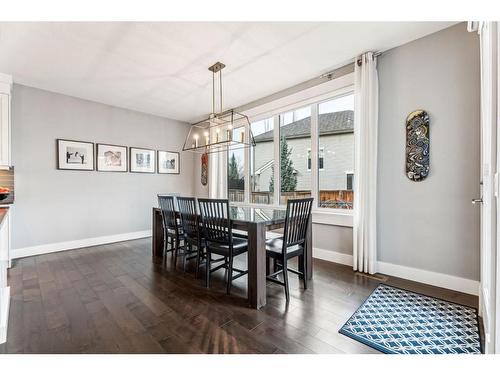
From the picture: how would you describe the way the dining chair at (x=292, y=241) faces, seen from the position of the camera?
facing away from the viewer and to the left of the viewer

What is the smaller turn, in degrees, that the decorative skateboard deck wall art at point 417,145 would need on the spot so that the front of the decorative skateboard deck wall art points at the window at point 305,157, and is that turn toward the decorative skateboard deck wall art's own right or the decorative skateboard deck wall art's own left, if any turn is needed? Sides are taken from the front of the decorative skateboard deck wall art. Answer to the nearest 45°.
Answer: approximately 90° to the decorative skateboard deck wall art's own right

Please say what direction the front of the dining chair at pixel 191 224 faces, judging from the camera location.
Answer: facing away from the viewer and to the right of the viewer

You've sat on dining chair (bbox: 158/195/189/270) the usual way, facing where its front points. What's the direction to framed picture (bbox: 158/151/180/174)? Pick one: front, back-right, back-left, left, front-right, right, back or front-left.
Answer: front-left

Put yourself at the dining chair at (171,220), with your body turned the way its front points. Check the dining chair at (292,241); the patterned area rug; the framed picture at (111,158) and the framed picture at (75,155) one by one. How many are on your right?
2

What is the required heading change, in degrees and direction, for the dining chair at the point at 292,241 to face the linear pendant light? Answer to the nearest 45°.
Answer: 0° — it already faces it

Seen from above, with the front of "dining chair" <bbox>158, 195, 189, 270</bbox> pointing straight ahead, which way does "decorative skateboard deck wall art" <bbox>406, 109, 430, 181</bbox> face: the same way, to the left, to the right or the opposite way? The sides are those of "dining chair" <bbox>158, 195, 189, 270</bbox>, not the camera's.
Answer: the opposite way

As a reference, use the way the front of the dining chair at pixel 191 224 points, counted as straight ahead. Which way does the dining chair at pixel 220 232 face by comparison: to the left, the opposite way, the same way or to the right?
the same way

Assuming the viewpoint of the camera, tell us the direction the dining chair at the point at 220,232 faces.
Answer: facing away from the viewer and to the right of the viewer

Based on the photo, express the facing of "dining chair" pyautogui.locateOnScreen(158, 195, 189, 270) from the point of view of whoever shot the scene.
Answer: facing away from the viewer and to the right of the viewer

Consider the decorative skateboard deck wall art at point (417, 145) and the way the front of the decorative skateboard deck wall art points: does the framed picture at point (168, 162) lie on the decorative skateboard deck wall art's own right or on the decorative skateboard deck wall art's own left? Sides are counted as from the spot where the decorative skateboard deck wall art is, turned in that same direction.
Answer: on the decorative skateboard deck wall art's own right

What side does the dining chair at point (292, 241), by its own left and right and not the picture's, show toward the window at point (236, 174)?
front

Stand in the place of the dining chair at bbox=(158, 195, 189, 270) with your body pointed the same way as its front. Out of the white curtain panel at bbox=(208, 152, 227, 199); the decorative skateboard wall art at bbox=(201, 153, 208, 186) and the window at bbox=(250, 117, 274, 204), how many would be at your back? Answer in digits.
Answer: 0

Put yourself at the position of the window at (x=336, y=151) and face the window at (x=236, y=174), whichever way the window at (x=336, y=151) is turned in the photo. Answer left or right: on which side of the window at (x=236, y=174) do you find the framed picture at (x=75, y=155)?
left
